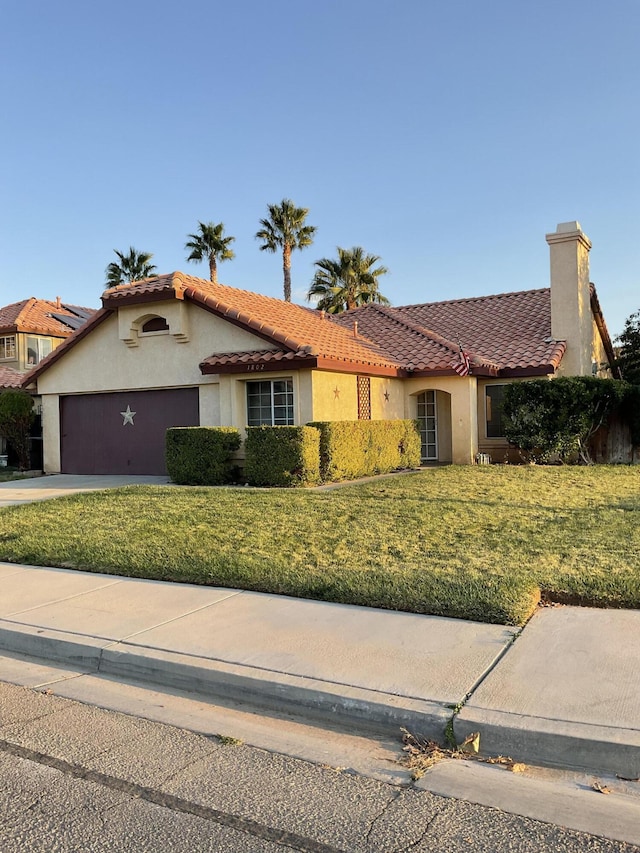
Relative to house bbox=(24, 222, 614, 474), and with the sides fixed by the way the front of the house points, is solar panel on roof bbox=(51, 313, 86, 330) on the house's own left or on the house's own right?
on the house's own right

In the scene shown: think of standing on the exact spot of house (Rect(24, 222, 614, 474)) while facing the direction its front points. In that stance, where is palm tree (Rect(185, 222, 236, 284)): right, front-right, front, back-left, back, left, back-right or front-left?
back-right

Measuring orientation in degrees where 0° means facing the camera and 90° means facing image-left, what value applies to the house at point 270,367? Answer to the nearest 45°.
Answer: approximately 45°

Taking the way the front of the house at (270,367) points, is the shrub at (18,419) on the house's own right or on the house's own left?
on the house's own right

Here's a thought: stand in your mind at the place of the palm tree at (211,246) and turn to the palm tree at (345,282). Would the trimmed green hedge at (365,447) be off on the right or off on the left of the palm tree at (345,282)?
right

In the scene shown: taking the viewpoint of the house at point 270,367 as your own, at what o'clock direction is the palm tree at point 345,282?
The palm tree is roughly at 5 o'clock from the house.

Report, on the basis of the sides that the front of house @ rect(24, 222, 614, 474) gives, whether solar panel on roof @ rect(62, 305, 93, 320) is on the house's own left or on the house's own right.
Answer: on the house's own right

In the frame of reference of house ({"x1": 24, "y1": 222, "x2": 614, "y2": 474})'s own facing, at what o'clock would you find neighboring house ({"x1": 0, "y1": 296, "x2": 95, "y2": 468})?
The neighboring house is roughly at 3 o'clock from the house.

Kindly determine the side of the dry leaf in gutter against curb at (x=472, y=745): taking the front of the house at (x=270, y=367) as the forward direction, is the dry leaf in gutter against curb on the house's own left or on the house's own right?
on the house's own left
